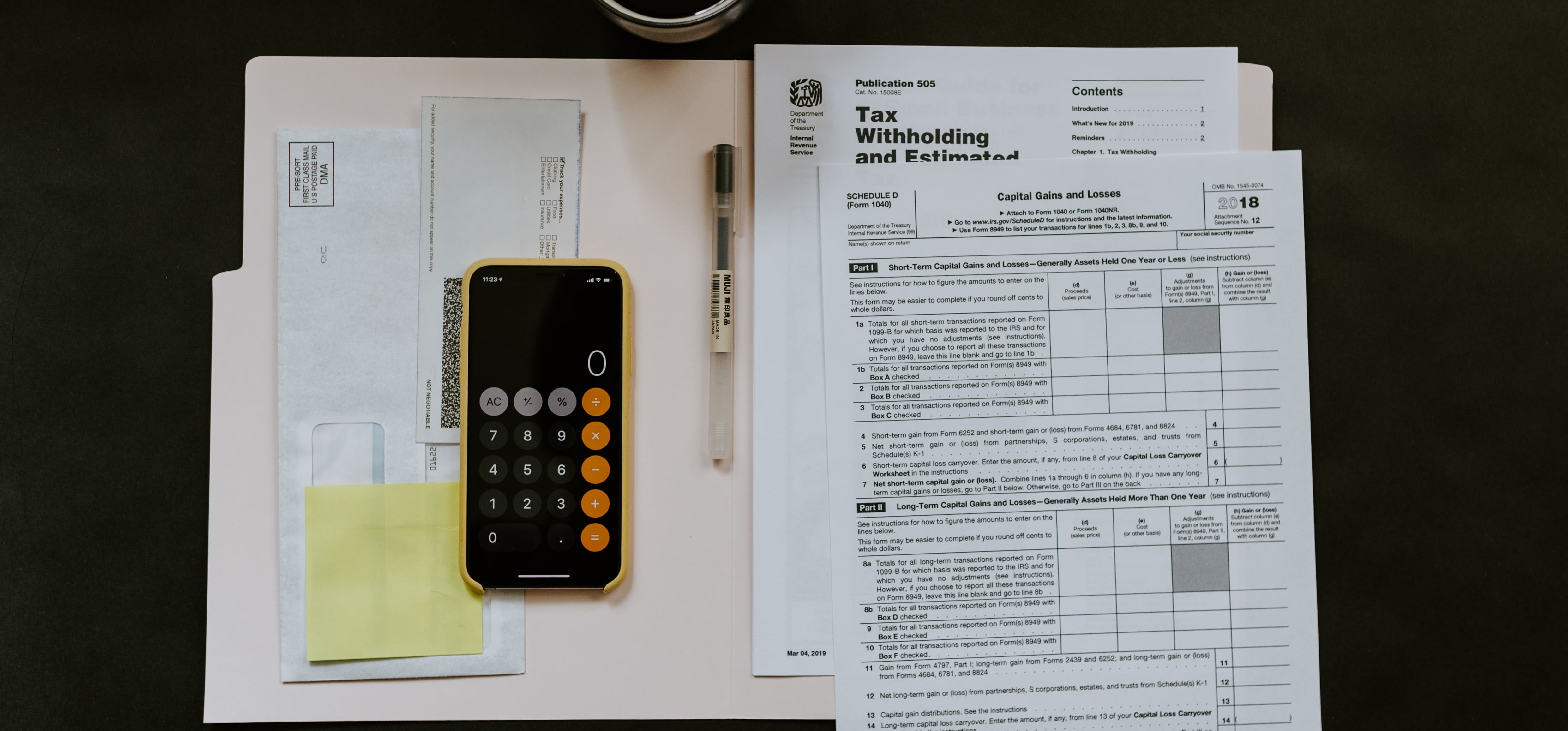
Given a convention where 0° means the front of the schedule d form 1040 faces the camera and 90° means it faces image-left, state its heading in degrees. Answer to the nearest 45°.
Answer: approximately 0°

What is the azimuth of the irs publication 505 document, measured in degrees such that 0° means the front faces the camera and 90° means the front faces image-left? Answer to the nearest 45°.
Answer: approximately 0°
